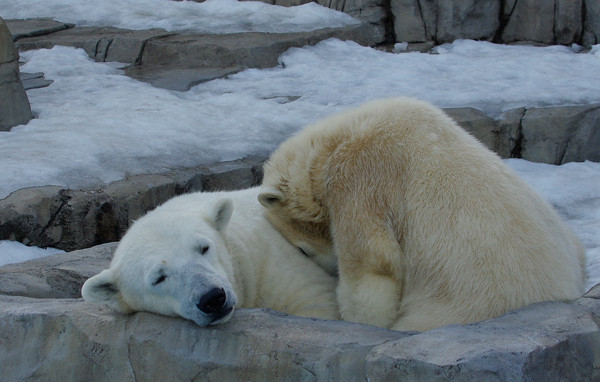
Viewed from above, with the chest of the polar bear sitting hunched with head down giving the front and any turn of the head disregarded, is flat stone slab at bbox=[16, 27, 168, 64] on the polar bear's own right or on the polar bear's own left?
on the polar bear's own right

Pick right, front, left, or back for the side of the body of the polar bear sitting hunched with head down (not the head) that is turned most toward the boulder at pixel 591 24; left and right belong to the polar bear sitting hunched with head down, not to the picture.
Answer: right

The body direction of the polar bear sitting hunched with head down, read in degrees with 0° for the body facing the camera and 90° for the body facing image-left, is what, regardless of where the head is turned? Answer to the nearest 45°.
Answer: approximately 90°

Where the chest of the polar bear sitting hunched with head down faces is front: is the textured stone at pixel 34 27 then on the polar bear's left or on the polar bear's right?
on the polar bear's right

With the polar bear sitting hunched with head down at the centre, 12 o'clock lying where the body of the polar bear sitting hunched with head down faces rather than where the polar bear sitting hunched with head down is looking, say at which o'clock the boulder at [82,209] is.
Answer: The boulder is roughly at 1 o'clock from the polar bear sitting hunched with head down.

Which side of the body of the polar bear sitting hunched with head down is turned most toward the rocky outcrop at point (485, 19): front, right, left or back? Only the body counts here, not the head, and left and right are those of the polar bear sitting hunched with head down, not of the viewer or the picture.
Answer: right

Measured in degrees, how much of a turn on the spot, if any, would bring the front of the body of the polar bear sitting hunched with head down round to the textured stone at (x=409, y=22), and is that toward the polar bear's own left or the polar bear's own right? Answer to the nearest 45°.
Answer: approximately 90° to the polar bear's own right
